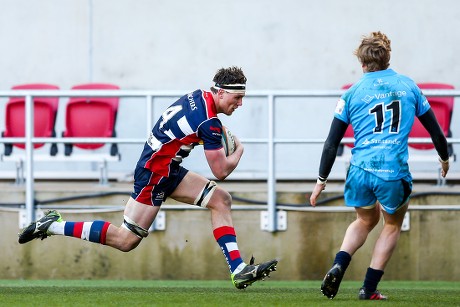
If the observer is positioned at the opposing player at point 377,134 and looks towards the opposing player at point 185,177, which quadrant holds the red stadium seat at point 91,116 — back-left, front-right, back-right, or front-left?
front-right

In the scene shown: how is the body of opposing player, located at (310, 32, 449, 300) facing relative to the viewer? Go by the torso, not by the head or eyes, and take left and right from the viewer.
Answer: facing away from the viewer

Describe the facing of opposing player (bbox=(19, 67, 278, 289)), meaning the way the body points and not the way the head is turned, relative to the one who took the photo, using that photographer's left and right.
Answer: facing to the right of the viewer

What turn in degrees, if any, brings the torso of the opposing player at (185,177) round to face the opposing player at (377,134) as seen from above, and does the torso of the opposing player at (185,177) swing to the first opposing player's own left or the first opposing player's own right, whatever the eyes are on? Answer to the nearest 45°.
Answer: approximately 45° to the first opposing player's own right

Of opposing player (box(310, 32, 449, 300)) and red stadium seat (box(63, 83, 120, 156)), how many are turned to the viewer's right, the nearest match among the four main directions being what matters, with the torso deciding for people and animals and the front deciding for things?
0

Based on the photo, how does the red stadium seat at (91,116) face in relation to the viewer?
toward the camera

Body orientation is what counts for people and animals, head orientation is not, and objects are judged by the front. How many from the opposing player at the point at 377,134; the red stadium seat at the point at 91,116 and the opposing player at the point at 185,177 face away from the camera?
1

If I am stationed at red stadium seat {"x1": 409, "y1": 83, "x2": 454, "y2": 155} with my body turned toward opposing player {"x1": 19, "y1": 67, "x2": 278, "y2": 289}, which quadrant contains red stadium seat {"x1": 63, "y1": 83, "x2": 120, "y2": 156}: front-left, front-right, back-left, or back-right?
front-right

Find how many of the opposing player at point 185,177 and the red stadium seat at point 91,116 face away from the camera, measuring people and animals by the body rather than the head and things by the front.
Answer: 0

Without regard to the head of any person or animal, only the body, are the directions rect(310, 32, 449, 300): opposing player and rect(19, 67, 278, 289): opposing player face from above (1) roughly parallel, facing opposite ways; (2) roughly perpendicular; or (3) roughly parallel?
roughly perpendicular

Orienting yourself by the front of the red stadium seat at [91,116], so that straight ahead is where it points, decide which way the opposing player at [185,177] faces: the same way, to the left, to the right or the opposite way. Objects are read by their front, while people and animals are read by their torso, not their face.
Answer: to the left

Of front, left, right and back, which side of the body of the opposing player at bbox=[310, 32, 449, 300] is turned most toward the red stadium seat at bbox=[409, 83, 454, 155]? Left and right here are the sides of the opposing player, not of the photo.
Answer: front

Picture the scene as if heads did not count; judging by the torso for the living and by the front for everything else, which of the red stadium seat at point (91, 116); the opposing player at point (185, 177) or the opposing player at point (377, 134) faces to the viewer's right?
the opposing player at point (185, 177)

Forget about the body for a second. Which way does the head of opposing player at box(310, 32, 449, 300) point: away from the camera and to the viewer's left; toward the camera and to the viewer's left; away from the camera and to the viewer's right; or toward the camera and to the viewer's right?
away from the camera and to the viewer's left

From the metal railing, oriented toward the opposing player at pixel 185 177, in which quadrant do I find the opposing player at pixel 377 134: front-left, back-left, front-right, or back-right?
front-left
